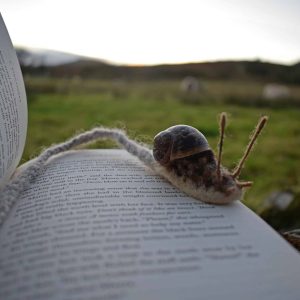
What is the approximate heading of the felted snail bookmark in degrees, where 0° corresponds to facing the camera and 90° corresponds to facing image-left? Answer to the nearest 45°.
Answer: approximately 270°
